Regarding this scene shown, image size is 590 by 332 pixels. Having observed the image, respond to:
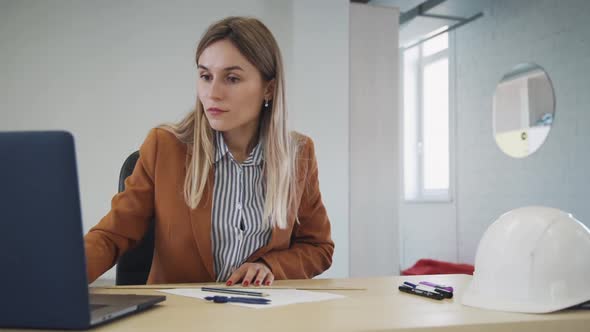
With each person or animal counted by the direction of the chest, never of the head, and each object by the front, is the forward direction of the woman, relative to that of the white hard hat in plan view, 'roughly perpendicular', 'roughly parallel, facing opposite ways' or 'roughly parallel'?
roughly perpendicular

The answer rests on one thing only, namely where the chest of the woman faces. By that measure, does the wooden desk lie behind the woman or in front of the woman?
in front

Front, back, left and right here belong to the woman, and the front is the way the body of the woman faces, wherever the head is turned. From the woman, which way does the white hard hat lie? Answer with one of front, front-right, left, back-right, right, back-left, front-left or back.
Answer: front-left

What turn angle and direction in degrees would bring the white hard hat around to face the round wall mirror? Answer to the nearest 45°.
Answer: approximately 135° to its right

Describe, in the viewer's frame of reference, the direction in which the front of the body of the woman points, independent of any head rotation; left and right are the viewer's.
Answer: facing the viewer

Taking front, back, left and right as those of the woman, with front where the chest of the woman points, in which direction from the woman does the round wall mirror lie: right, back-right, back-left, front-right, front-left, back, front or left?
back-left

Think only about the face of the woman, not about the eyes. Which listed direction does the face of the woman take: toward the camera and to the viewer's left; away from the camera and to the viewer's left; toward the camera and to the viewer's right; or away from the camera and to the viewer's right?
toward the camera and to the viewer's left
